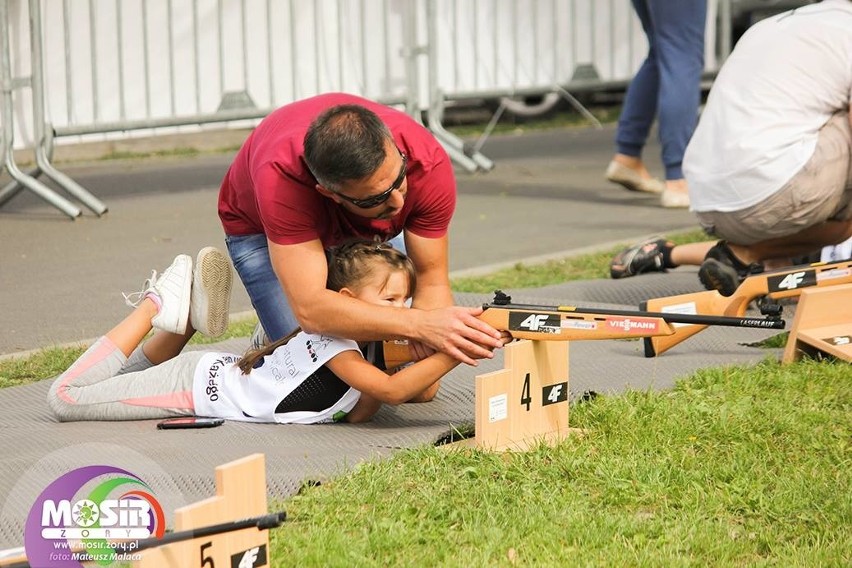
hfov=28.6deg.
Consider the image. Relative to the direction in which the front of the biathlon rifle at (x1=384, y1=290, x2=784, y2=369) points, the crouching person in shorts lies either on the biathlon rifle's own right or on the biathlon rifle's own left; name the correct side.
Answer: on the biathlon rifle's own left

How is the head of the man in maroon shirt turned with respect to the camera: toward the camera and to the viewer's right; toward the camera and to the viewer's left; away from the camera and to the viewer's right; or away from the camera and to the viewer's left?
toward the camera and to the viewer's right

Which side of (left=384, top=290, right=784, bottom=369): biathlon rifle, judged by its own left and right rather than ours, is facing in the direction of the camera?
right

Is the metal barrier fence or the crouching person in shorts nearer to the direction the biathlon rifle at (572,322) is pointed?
the crouching person in shorts

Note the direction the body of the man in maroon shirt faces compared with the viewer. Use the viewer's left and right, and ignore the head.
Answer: facing the viewer and to the right of the viewer

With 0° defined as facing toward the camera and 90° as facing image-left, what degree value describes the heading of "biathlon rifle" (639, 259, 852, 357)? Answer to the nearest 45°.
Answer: approximately 270°

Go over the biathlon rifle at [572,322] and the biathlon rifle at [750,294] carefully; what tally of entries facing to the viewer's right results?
2

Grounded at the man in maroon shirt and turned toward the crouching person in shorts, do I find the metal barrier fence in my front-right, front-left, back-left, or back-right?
front-left
